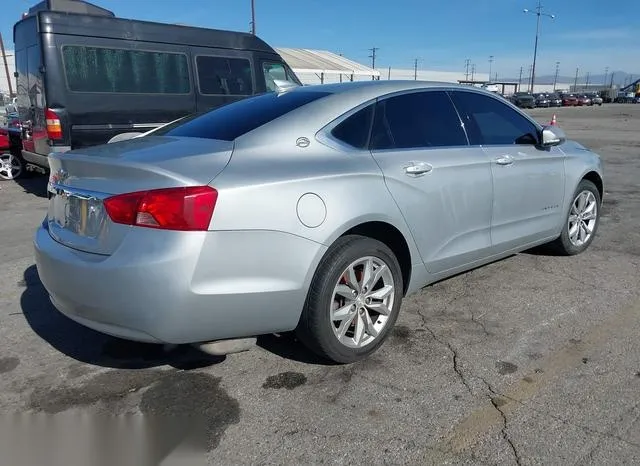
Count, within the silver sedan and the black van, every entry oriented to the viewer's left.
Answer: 0

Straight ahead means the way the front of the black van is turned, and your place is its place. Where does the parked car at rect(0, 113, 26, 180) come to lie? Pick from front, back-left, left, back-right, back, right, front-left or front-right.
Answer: left

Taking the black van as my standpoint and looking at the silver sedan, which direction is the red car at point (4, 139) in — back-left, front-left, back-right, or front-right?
back-right

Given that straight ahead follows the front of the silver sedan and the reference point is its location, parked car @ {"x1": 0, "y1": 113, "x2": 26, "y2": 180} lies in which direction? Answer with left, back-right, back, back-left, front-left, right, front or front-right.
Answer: left

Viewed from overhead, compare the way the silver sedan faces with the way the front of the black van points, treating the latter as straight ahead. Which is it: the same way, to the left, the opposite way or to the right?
the same way

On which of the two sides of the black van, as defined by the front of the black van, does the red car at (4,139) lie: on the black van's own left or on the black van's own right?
on the black van's own left

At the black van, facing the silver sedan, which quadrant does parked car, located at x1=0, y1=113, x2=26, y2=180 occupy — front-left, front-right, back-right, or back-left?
back-right

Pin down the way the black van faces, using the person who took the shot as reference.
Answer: facing away from the viewer and to the right of the viewer

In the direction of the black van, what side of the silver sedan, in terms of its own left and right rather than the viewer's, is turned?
left

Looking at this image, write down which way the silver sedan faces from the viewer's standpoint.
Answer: facing away from the viewer and to the right of the viewer
